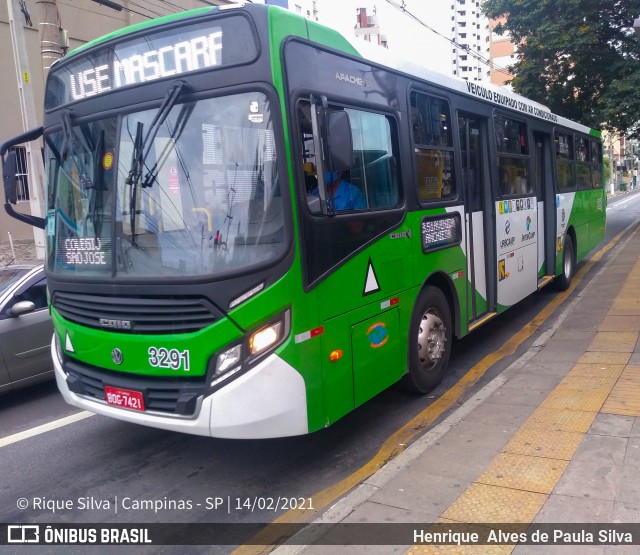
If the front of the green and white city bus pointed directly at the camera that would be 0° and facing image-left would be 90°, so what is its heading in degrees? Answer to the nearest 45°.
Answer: approximately 45°

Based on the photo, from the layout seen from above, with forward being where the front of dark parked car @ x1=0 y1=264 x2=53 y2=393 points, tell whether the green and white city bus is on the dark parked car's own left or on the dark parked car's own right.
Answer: on the dark parked car's own left

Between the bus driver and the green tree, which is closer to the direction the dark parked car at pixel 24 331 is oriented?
the bus driver

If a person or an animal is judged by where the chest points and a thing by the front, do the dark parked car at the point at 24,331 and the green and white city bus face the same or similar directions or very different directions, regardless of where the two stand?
same or similar directions

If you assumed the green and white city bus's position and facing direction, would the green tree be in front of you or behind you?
behind

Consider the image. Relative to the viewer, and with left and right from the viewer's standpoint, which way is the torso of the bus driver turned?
facing the viewer and to the left of the viewer

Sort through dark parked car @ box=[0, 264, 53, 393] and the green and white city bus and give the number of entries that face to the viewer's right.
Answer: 0

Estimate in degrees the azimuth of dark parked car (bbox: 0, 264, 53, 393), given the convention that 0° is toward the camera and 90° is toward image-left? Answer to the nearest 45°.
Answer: approximately 45°

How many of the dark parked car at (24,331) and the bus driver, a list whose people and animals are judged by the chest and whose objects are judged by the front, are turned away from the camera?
0

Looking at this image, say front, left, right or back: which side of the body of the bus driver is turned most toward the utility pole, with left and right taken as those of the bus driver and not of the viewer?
right

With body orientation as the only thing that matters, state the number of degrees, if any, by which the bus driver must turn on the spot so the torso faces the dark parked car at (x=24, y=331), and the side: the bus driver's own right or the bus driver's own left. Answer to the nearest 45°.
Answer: approximately 90° to the bus driver's own right

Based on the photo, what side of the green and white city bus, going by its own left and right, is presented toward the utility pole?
right

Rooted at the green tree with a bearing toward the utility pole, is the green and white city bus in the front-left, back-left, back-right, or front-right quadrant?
front-left
